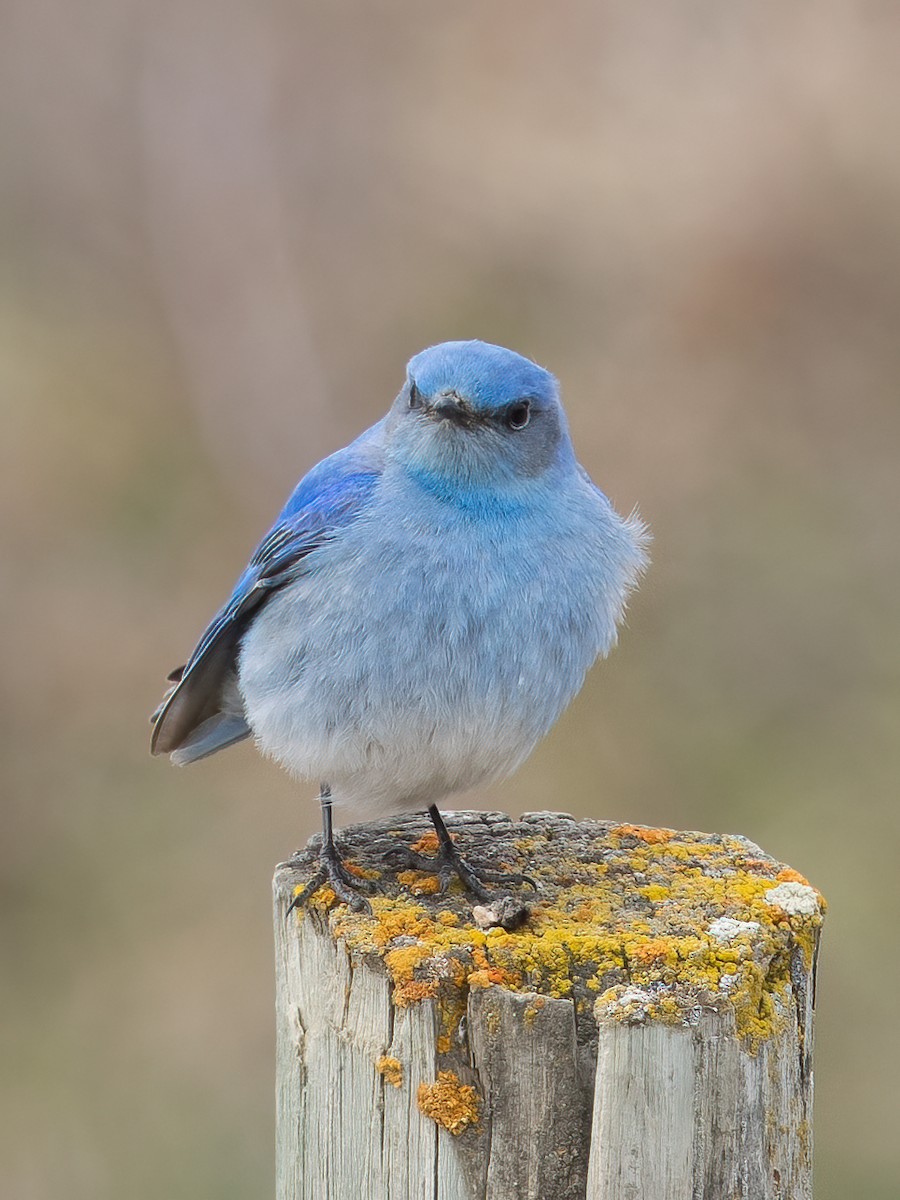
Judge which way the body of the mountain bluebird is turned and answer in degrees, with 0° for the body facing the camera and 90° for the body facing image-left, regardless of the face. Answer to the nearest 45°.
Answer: approximately 315°
